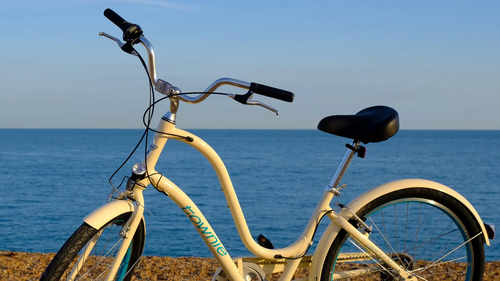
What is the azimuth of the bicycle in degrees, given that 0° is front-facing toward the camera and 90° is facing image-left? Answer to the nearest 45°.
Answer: approximately 90°
